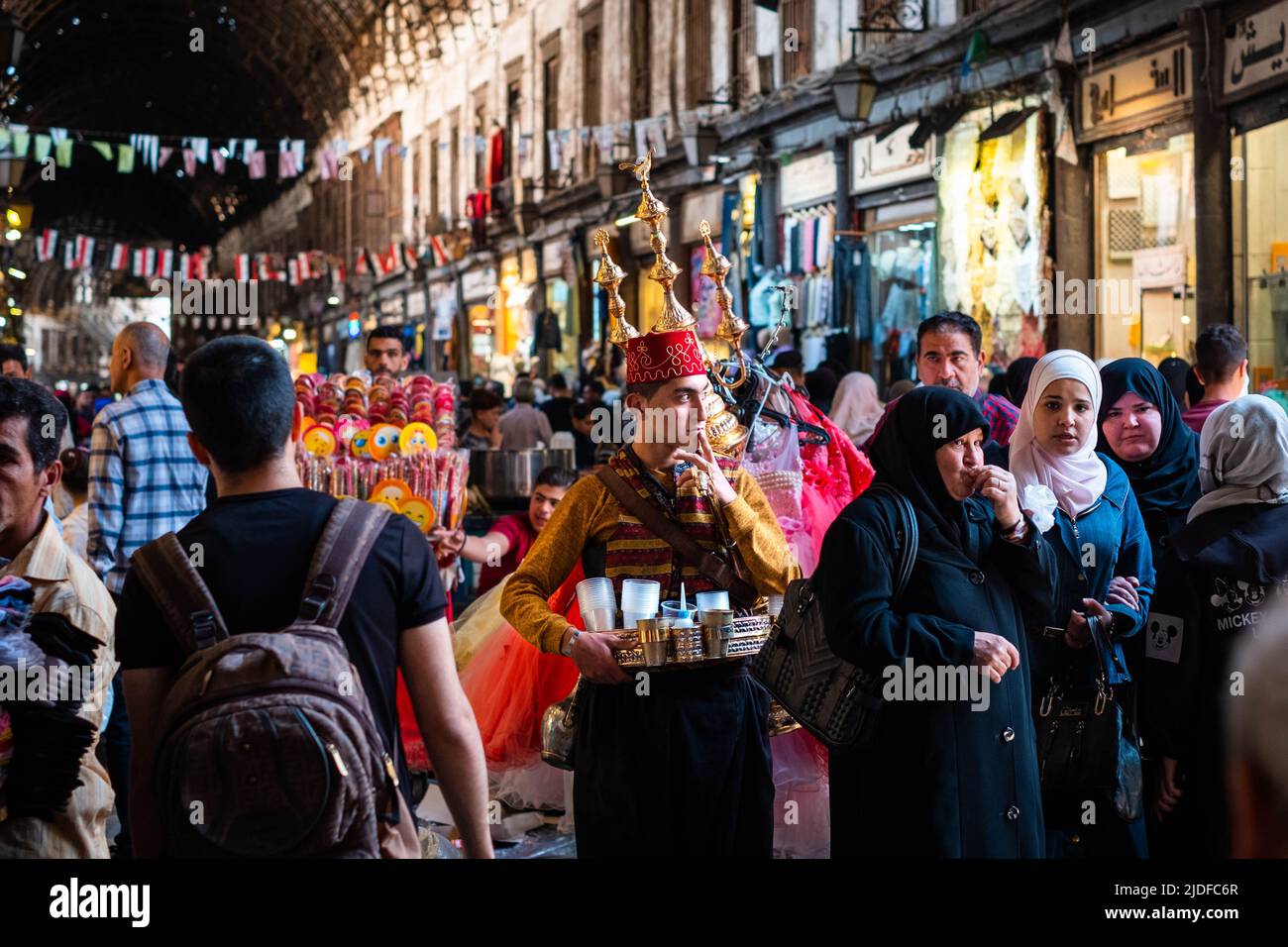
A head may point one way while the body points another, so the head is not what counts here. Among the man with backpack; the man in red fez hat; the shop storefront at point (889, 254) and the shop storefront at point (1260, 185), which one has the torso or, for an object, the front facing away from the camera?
the man with backpack

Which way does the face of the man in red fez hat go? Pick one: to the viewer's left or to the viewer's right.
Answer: to the viewer's right

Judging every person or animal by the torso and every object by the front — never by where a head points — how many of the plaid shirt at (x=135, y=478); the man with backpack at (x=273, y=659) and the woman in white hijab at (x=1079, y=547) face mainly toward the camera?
1

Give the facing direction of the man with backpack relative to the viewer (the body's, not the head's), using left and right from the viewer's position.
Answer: facing away from the viewer

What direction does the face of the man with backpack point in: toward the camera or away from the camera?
away from the camera

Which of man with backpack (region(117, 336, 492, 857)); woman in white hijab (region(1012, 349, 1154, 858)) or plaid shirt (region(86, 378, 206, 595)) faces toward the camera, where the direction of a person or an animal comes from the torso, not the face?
the woman in white hijab

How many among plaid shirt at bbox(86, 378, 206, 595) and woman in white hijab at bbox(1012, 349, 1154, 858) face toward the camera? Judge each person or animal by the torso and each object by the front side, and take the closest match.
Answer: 1

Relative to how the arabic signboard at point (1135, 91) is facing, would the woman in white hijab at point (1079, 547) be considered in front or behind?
in front

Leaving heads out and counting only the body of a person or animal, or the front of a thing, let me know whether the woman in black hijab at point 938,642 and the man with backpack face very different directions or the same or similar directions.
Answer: very different directions

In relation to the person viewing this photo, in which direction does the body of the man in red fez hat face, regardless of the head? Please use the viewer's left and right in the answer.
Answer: facing the viewer and to the right of the viewer

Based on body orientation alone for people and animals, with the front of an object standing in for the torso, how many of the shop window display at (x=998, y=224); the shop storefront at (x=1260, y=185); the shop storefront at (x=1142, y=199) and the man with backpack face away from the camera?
1
